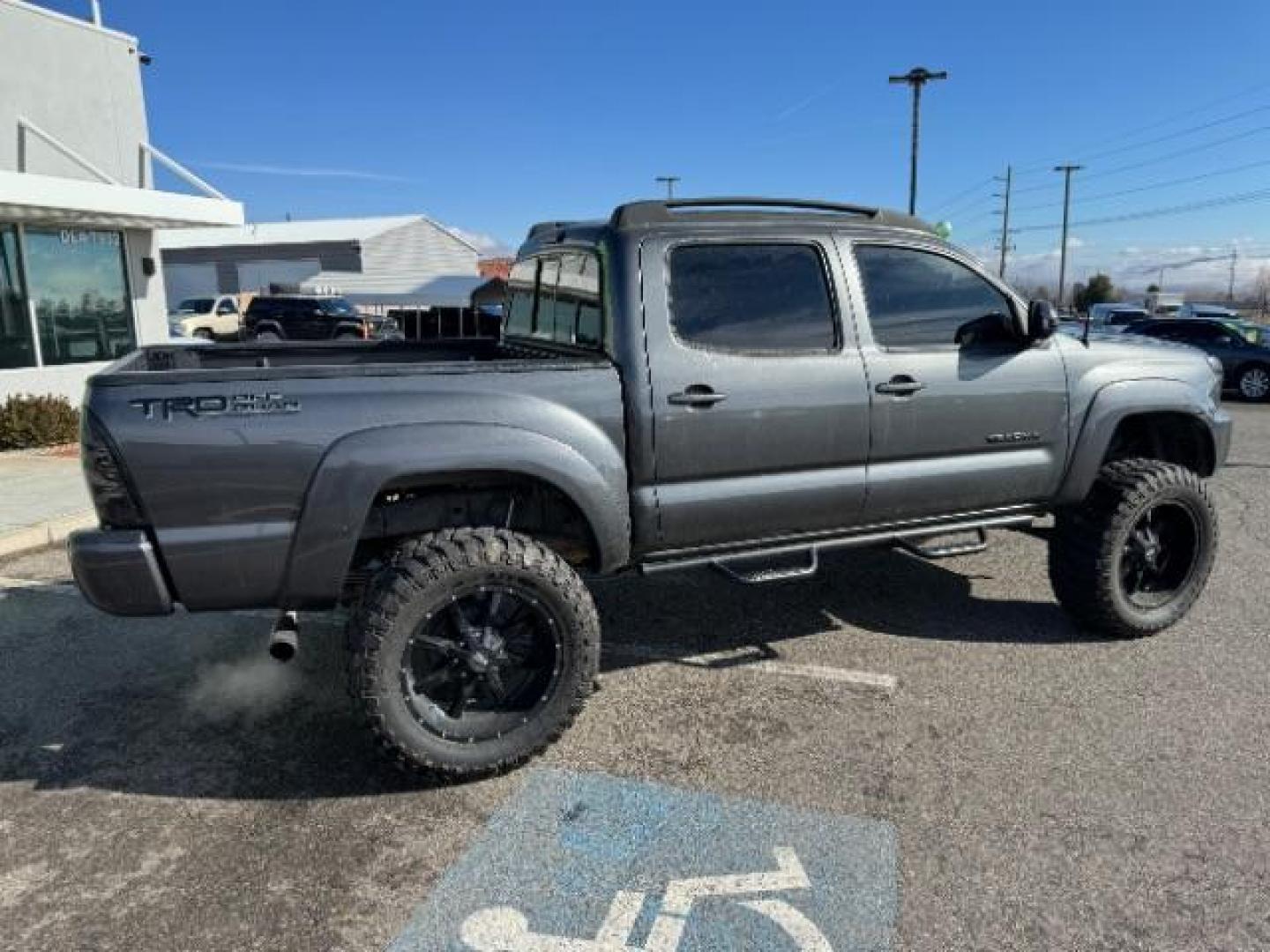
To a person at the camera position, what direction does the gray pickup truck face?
facing away from the viewer and to the right of the viewer

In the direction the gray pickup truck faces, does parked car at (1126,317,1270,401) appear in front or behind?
in front

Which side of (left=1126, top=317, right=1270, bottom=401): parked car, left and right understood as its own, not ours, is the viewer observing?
right

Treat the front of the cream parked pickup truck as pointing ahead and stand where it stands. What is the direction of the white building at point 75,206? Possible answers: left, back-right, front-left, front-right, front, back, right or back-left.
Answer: front-left

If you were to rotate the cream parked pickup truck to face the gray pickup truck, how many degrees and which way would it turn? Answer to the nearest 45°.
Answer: approximately 45° to its left

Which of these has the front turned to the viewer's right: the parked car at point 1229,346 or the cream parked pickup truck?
the parked car

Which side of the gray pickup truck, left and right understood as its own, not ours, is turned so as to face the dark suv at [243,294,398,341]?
left

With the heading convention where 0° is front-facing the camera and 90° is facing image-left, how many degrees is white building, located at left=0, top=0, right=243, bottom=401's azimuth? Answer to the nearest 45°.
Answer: approximately 315°

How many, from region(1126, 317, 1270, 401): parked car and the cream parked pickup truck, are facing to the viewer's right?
1

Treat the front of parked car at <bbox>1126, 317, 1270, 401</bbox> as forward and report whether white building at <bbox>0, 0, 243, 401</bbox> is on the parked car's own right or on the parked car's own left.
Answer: on the parked car's own right

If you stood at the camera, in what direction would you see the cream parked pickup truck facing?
facing the viewer and to the left of the viewer

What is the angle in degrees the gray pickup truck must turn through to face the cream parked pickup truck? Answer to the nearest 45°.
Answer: approximately 90° to its left

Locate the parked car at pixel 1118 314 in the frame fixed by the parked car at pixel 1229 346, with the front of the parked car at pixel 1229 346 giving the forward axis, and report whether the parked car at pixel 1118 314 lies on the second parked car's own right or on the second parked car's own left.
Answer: on the second parked car's own left

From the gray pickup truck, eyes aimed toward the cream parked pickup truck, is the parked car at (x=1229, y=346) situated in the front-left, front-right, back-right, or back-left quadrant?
front-right
